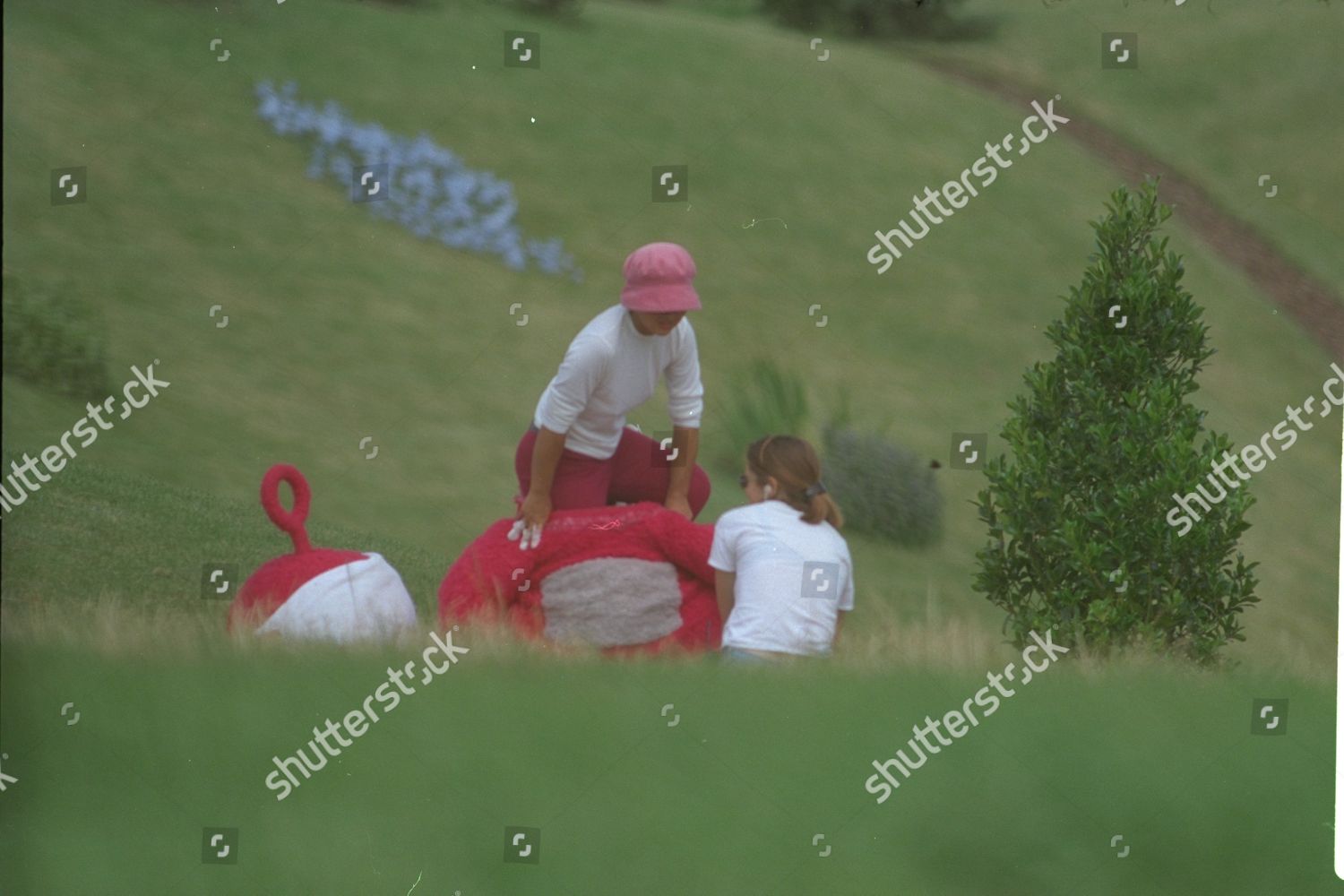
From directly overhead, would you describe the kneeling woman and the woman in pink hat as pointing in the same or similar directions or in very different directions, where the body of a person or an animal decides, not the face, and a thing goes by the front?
very different directions

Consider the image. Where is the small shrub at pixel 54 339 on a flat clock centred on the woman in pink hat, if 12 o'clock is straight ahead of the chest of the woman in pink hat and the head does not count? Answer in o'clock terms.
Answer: The small shrub is roughly at 5 o'clock from the woman in pink hat.

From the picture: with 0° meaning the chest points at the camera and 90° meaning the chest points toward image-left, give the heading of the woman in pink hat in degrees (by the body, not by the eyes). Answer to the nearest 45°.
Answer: approximately 315°

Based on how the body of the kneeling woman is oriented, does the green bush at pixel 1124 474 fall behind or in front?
behind

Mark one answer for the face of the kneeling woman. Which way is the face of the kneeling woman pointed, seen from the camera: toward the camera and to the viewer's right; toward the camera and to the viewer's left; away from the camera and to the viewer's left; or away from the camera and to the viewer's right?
away from the camera and to the viewer's left

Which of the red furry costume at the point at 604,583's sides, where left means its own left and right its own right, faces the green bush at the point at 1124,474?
left

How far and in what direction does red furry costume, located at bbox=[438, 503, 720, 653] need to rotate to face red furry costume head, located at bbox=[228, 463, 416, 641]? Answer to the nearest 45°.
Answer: approximately 90° to its right

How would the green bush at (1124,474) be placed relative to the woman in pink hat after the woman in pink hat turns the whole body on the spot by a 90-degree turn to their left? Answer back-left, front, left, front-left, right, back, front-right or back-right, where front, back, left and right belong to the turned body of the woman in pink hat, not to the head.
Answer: front-right
